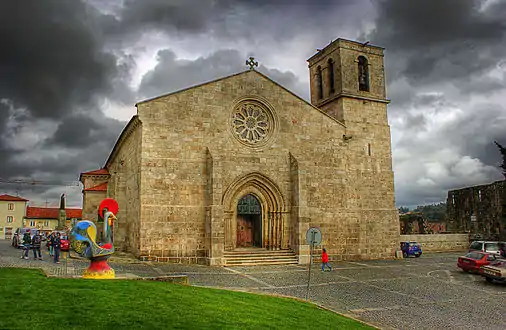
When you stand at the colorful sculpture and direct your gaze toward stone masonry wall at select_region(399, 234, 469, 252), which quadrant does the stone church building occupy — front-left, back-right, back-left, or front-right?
front-left

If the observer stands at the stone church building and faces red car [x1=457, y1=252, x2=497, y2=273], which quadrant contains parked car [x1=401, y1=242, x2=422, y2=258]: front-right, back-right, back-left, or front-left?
front-left

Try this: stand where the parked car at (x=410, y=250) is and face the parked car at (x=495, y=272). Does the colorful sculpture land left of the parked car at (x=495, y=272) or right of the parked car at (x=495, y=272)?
right

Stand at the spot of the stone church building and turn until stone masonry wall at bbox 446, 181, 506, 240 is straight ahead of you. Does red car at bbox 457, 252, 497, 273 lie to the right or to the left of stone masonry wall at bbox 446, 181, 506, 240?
right

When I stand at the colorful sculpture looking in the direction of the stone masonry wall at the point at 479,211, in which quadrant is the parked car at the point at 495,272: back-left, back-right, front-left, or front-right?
front-right
